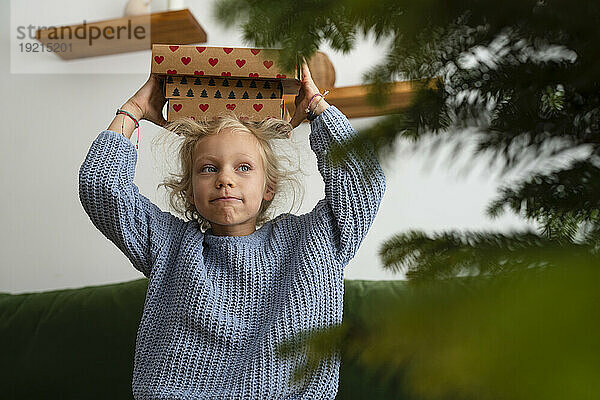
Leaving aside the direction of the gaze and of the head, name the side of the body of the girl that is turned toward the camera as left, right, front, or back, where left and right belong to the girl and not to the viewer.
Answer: front

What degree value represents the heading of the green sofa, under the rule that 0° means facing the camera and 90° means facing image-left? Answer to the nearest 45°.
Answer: approximately 0°

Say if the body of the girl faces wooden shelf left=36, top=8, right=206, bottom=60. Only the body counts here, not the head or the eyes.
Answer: no
